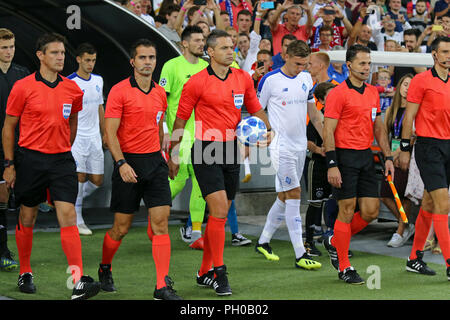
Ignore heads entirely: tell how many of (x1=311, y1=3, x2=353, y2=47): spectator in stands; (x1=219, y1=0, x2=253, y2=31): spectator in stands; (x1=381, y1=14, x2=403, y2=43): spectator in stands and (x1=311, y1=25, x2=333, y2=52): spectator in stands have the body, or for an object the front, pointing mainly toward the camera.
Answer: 4

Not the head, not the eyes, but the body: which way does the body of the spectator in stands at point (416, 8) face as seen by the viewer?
toward the camera

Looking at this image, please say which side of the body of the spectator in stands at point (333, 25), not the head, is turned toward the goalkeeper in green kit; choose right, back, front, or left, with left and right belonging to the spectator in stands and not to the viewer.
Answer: front

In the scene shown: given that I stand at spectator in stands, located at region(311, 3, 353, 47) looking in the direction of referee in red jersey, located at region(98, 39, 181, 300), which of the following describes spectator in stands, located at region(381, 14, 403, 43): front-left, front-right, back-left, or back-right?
back-left

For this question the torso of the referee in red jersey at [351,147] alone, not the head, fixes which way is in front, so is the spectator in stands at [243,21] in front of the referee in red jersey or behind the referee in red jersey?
behind

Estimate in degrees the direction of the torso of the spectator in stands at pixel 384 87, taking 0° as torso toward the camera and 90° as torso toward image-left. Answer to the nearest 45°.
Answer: approximately 0°

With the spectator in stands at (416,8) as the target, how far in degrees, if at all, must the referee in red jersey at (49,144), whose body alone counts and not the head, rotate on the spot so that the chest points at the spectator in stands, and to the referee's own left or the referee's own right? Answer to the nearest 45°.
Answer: approximately 90° to the referee's own left

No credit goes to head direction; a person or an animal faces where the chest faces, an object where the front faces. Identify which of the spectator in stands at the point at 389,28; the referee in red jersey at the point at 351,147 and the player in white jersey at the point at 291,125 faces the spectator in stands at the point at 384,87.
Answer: the spectator in stands at the point at 389,28

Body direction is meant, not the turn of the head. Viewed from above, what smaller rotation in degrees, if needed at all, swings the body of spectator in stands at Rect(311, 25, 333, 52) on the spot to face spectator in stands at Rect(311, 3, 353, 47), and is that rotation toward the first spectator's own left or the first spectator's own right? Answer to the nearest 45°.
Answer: approximately 180°

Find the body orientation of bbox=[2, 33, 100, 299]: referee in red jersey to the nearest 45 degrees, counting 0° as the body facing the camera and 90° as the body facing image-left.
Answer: approximately 315°

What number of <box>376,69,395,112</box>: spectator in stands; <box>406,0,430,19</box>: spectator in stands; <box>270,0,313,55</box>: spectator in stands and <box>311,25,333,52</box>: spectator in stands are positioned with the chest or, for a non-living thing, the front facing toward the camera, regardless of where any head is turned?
4

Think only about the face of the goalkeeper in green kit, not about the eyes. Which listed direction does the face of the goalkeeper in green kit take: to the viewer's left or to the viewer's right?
to the viewer's right

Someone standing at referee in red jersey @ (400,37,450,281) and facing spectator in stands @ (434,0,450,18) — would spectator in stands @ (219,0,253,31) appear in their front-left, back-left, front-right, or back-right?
front-left

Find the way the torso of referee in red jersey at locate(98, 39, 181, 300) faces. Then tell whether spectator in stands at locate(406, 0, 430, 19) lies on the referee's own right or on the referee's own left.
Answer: on the referee's own left

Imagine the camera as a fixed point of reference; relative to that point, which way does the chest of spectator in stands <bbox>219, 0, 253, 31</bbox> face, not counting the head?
toward the camera

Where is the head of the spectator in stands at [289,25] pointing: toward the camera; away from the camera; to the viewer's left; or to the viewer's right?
toward the camera

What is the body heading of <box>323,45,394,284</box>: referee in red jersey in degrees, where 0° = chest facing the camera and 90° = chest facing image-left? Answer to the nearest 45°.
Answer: approximately 315°
